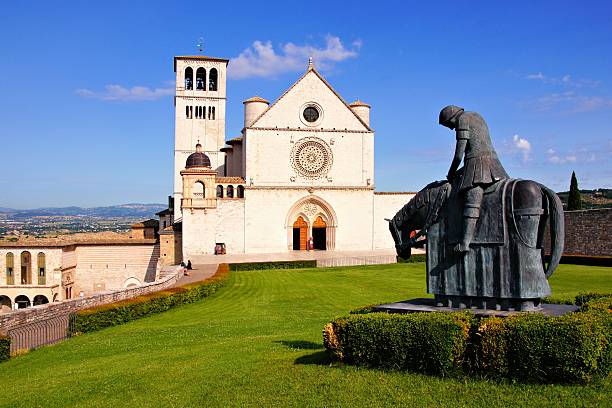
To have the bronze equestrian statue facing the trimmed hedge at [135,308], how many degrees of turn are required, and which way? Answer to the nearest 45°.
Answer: approximately 45° to its right

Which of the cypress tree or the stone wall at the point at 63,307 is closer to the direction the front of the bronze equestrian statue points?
the stone wall

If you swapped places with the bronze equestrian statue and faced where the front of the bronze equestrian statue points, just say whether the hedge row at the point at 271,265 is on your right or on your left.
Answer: on your right

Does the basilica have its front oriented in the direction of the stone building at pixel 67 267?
no

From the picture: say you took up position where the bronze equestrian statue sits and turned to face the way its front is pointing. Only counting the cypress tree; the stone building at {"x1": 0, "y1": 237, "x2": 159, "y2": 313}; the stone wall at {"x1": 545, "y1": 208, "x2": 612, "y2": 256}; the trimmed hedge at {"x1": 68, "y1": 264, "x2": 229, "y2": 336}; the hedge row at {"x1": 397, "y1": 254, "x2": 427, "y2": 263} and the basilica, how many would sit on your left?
0

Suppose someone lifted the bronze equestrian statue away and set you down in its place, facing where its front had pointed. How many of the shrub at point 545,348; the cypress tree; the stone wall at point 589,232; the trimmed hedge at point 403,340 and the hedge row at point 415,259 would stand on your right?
3

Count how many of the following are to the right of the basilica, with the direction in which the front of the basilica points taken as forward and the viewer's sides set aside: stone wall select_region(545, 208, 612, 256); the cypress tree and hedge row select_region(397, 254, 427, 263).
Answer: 0

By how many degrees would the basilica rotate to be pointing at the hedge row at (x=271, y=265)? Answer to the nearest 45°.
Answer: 0° — it already faces it

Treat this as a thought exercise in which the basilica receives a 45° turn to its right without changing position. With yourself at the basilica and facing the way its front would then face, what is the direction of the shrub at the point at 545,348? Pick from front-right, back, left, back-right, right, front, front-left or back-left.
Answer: front-left

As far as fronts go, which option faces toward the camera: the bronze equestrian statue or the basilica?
the basilica

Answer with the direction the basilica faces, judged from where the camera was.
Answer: facing the viewer

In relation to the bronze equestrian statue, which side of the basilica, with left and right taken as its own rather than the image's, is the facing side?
front

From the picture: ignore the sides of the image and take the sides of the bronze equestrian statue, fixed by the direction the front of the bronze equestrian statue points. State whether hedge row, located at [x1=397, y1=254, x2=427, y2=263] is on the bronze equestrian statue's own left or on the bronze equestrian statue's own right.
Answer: on the bronze equestrian statue's own right

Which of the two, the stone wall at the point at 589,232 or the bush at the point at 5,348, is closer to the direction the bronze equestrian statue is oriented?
the bush

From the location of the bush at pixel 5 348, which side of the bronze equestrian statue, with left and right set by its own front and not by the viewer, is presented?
front

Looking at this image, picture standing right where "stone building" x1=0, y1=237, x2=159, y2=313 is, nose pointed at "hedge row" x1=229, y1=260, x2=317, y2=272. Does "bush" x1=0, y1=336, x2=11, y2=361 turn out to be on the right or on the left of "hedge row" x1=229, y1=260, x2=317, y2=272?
right

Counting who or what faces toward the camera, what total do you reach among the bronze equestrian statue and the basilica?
1

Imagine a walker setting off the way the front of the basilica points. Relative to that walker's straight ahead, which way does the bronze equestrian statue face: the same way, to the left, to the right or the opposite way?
to the right

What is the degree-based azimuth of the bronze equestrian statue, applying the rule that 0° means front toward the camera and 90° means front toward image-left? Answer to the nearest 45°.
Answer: approximately 90°
